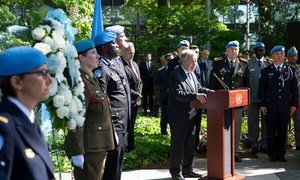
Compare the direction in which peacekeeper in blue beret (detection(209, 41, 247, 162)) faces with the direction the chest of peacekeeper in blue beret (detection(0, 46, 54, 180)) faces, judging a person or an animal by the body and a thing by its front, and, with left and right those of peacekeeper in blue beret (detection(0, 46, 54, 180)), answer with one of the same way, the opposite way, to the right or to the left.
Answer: to the right

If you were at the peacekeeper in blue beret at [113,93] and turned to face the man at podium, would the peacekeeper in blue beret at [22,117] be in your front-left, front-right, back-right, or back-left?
back-right

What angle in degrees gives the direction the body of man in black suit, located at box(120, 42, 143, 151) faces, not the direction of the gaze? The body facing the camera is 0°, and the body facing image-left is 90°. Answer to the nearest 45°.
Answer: approximately 315°

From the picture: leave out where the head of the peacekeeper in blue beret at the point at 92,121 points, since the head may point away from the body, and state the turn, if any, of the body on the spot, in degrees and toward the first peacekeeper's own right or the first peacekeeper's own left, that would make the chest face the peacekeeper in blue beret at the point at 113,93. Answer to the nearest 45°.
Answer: approximately 90° to the first peacekeeper's own left

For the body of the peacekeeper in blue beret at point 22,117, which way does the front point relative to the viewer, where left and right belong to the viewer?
facing to the right of the viewer

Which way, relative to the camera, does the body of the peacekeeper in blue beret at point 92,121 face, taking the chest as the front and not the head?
to the viewer's right

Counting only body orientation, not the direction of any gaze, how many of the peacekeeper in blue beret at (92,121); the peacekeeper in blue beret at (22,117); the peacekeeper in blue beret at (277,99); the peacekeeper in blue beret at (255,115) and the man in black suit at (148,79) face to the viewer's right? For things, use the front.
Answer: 2

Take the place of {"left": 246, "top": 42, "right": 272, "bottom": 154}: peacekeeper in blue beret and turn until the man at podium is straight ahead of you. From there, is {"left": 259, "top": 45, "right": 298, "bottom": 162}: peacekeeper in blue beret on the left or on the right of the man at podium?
left

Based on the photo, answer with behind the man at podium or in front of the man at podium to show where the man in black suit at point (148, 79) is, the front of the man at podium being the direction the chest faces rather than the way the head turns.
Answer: behind
